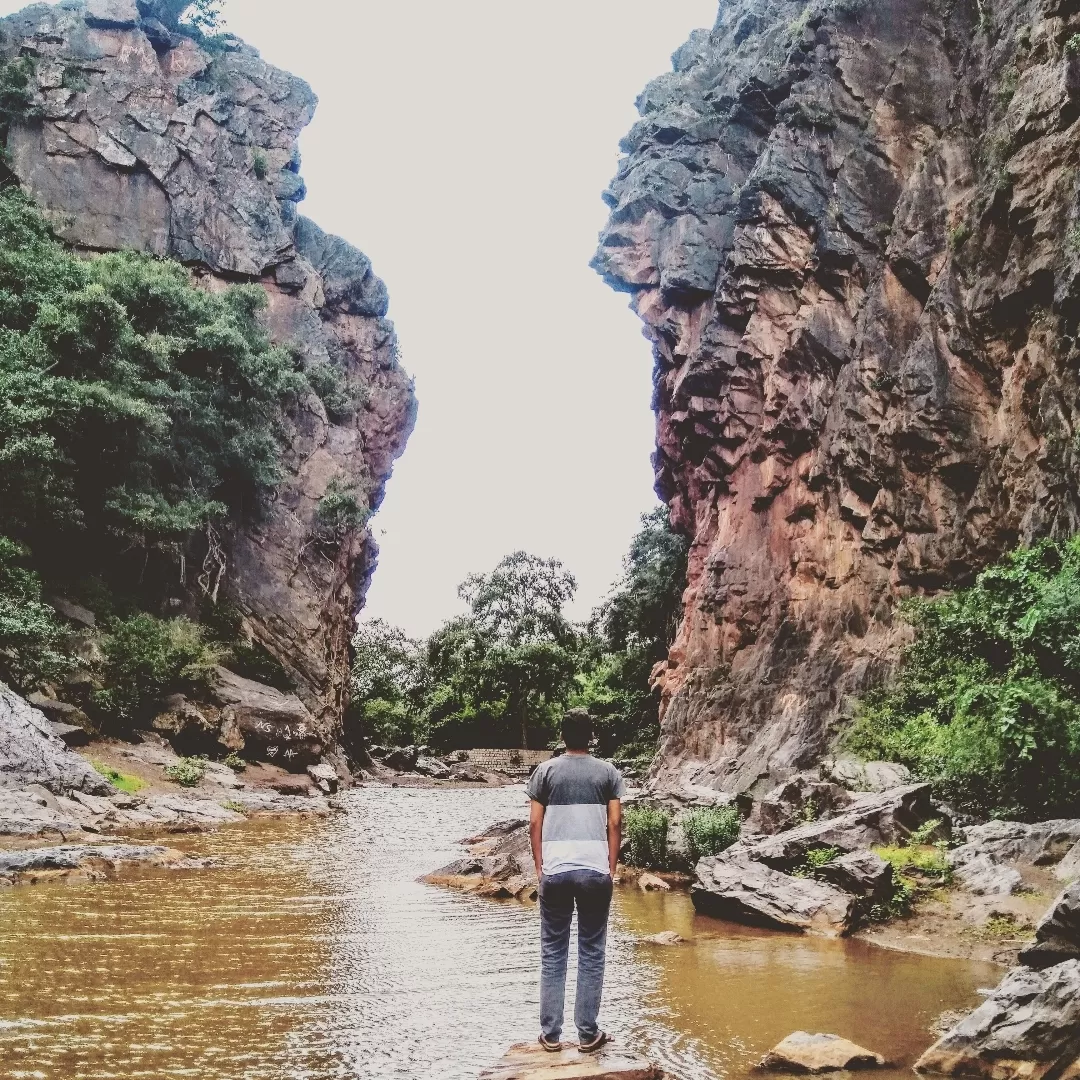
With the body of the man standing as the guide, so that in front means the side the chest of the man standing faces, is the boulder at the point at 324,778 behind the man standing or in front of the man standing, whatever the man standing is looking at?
in front

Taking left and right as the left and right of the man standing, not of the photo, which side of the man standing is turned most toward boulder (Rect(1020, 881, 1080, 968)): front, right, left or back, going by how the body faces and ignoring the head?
right

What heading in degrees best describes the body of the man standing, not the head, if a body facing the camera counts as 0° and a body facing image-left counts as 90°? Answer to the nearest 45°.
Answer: approximately 180°

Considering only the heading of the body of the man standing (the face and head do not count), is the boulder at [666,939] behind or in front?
in front

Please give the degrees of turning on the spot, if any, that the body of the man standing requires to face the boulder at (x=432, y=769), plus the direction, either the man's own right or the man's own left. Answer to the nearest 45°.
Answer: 0° — they already face it

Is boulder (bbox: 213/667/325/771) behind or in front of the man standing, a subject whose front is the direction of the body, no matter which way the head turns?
in front

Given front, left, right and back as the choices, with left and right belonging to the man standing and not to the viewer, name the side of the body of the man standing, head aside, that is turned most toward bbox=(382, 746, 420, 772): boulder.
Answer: front

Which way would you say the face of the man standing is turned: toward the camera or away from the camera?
away from the camera
